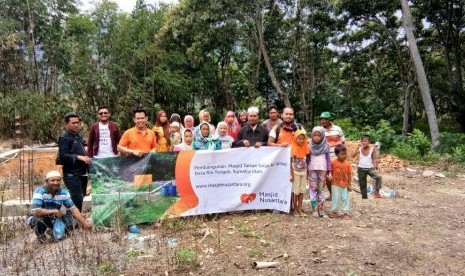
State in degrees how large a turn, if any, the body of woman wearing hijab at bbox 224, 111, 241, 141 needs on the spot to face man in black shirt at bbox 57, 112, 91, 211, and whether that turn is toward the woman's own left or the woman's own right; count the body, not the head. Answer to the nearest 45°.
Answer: approximately 45° to the woman's own right

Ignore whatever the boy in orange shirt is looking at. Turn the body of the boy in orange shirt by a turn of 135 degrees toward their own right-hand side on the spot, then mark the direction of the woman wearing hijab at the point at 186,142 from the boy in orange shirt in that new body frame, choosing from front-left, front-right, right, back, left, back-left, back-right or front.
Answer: front-left

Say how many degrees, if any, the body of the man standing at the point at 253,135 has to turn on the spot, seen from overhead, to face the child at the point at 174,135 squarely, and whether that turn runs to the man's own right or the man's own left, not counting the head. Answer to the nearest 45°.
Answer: approximately 135° to the man's own right

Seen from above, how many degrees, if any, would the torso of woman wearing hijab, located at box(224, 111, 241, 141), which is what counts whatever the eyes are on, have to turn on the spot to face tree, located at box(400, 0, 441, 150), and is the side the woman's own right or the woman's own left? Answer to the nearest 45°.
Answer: approximately 135° to the woman's own left

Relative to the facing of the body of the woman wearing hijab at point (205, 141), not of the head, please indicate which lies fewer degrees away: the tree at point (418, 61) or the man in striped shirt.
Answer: the man in striped shirt

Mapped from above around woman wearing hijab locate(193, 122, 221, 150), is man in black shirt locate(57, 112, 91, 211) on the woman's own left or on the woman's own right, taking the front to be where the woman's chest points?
on the woman's own right
